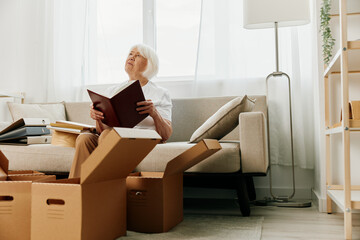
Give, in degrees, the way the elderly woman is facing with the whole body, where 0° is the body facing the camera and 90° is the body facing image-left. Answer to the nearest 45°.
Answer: approximately 45°

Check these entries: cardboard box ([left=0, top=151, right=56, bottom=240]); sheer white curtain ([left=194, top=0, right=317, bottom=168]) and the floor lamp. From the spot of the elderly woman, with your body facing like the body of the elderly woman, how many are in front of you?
1
